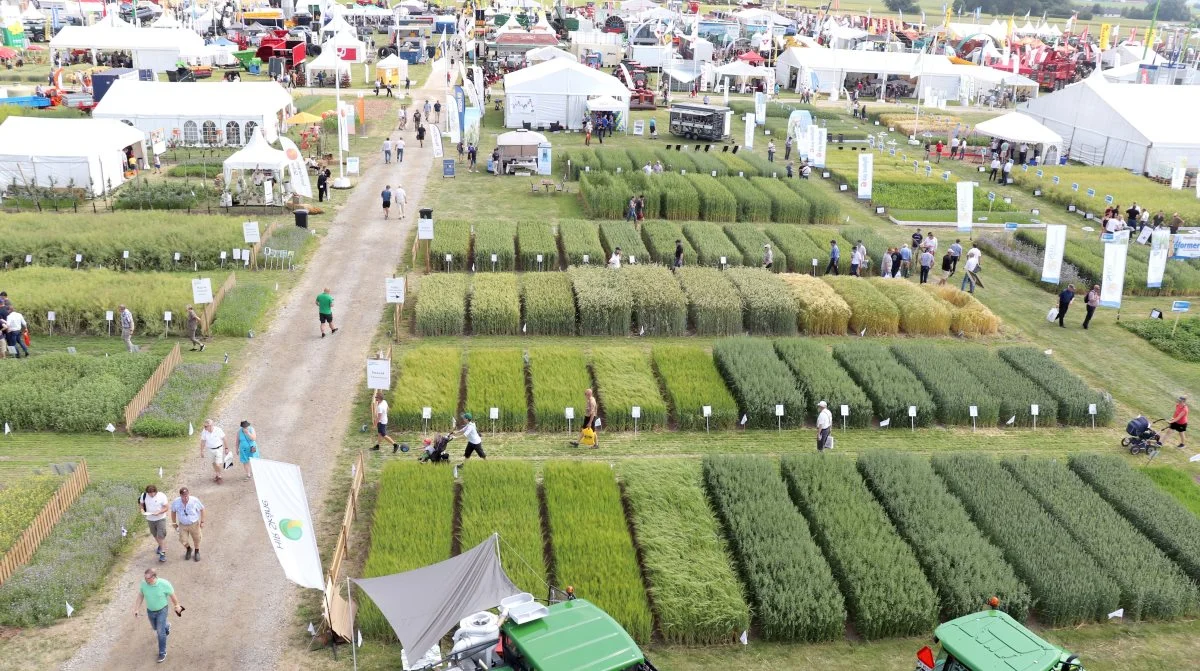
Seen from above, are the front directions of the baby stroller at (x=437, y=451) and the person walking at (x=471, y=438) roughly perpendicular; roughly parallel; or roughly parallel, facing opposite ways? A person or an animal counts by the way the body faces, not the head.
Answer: roughly parallel

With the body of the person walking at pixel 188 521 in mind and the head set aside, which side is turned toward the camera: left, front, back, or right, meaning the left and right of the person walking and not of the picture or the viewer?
front

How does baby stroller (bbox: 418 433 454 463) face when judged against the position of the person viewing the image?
facing to the left of the viewer

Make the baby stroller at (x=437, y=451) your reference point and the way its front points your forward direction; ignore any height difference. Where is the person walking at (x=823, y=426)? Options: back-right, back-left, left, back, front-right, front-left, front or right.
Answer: back

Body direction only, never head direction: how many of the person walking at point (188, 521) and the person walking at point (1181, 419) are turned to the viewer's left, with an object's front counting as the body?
1

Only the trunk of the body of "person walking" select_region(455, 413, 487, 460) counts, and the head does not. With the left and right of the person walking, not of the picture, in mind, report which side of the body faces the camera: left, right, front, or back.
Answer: left

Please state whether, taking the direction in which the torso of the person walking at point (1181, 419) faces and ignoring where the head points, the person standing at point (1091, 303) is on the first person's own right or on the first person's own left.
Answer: on the first person's own right

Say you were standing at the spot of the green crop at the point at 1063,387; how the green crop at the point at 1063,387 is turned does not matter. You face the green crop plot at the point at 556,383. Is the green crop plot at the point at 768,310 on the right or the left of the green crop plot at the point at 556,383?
right

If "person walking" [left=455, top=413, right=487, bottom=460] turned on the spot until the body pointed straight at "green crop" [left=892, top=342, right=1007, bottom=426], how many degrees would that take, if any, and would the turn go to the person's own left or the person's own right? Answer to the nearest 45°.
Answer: approximately 180°

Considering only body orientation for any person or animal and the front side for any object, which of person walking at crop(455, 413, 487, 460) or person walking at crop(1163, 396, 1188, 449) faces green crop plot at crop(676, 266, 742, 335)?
person walking at crop(1163, 396, 1188, 449)

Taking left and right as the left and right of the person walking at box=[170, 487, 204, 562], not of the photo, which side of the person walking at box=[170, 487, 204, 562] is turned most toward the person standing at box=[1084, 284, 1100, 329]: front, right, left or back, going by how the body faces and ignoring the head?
left

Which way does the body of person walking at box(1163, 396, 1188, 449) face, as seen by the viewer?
to the viewer's left
